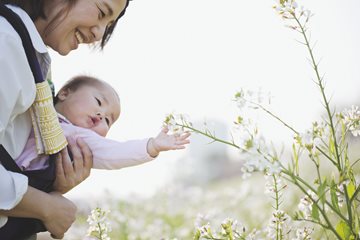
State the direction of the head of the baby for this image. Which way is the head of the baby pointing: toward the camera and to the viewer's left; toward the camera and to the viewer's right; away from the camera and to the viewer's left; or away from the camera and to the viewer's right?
toward the camera and to the viewer's right

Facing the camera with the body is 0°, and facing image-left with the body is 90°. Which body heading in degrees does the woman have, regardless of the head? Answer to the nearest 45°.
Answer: approximately 270°

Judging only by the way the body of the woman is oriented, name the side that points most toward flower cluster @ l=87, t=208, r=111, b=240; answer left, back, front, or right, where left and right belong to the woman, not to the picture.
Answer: front
